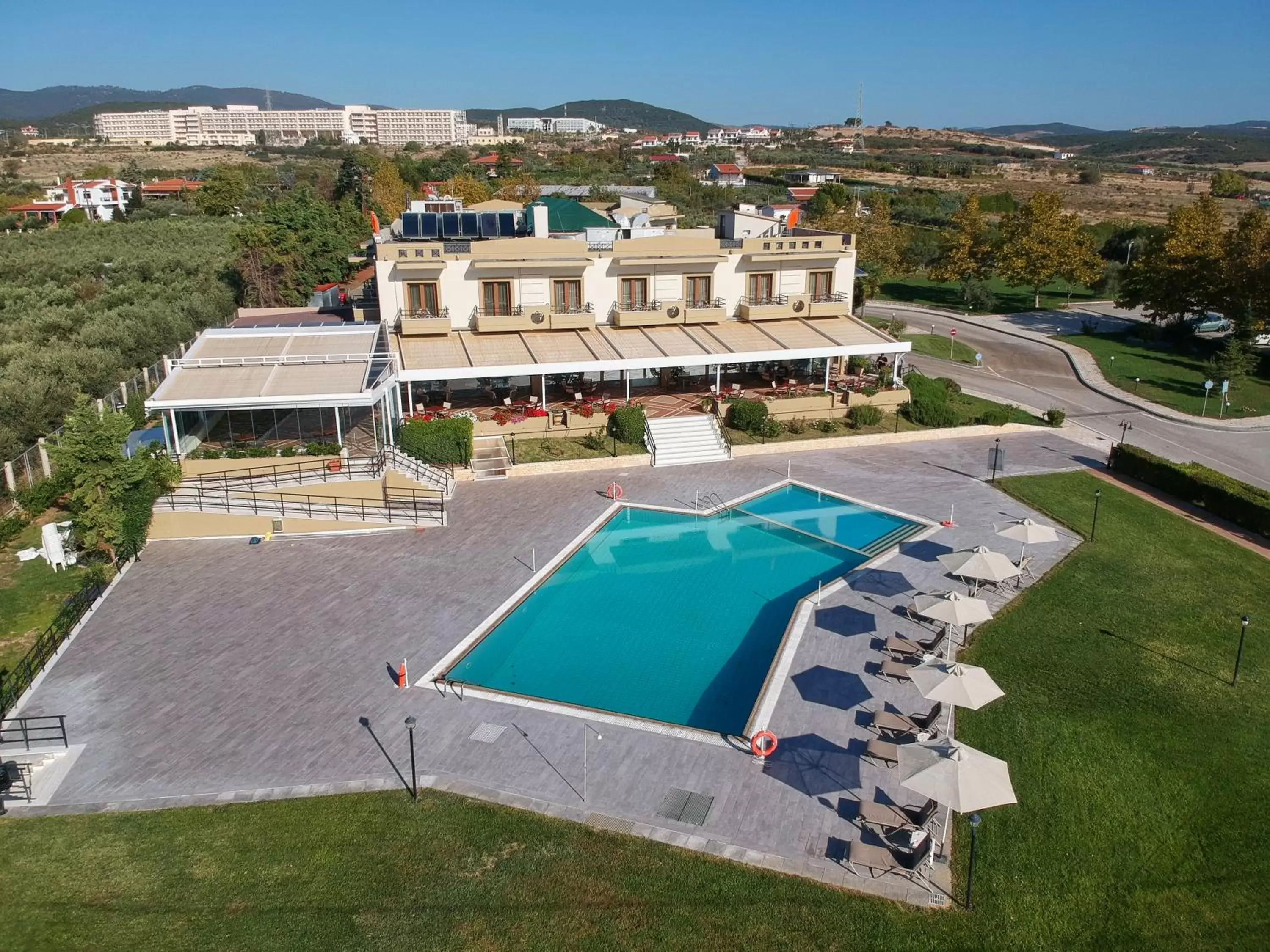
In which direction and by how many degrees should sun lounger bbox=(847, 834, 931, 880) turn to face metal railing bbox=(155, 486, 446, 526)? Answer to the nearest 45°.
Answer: approximately 45° to its right

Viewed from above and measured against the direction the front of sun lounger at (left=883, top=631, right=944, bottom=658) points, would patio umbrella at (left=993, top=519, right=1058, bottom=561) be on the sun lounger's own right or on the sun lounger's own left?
on the sun lounger's own right

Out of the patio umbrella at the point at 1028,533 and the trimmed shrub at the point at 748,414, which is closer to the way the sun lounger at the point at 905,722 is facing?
the trimmed shrub

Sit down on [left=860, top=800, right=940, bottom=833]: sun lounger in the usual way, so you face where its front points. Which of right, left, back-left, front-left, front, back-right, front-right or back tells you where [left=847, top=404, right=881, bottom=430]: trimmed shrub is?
right

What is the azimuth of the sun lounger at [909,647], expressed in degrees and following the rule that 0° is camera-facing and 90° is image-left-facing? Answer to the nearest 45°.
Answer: approximately 90°

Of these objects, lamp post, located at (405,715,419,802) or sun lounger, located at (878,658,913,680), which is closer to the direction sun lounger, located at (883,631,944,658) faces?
the lamp post

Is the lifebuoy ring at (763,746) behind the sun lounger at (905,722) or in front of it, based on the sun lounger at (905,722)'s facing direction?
in front

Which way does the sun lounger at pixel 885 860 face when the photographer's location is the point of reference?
facing to the left of the viewer

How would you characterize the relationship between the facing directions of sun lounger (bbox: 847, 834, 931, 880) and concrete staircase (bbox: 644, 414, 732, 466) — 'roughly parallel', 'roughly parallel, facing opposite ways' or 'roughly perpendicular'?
roughly perpendicular

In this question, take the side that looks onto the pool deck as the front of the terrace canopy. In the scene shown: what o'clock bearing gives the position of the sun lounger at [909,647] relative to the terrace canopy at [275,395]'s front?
The sun lounger is roughly at 11 o'clock from the terrace canopy.

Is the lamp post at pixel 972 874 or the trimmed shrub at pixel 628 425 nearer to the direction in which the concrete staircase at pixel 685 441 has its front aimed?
the lamp post

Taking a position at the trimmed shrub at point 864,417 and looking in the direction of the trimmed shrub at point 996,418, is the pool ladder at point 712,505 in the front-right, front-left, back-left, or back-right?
back-right

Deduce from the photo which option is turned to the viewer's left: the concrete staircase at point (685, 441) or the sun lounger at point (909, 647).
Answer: the sun lounger

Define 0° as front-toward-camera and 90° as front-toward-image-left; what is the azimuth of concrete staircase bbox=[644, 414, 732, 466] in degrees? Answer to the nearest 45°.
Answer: approximately 0°

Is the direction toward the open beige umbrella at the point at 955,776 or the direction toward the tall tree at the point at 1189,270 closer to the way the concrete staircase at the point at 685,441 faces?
the open beige umbrella

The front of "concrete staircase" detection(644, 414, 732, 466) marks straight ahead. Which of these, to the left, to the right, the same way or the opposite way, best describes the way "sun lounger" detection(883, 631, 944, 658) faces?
to the right

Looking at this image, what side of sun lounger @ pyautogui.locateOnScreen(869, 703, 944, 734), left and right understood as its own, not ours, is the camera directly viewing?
left

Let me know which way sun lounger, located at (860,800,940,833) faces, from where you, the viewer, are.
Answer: facing to the left of the viewer
